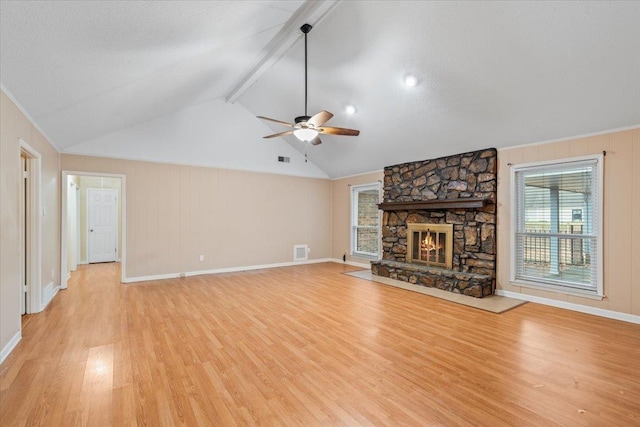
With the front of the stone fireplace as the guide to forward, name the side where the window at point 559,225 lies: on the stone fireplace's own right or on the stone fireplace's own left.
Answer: on the stone fireplace's own left

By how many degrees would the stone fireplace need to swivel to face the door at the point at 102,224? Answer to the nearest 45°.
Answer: approximately 45° to its right

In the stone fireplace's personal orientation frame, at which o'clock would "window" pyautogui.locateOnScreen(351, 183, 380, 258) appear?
The window is roughly at 3 o'clock from the stone fireplace.

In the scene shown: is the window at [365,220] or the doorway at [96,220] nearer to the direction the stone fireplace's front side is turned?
the doorway

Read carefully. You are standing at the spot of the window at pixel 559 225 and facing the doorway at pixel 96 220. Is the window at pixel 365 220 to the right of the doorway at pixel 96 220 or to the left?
right

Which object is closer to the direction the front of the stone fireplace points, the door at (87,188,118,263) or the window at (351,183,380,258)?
the door

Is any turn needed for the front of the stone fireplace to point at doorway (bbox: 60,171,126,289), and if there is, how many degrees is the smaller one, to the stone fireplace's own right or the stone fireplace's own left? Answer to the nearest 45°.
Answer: approximately 45° to the stone fireplace's own right
